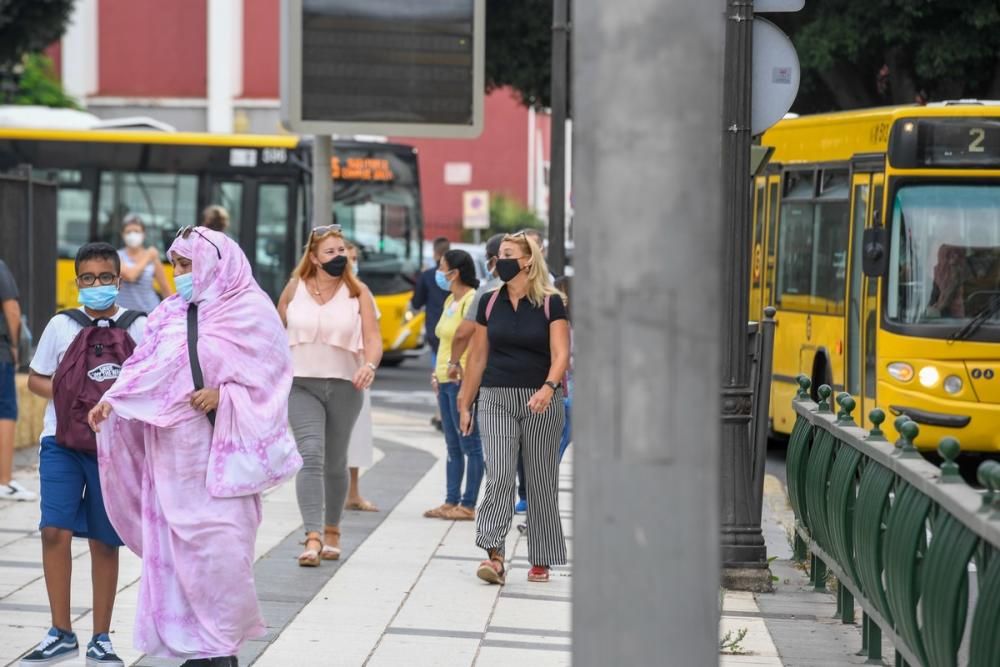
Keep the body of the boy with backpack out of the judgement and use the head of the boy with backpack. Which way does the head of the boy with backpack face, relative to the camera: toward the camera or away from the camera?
toward the camera

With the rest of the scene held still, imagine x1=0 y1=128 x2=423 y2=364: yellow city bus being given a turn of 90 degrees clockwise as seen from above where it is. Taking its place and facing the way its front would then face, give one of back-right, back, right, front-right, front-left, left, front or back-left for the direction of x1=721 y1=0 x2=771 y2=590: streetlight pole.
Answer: front-left

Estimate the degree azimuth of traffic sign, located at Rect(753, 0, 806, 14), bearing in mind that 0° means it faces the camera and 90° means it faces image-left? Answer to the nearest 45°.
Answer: approximately 180°

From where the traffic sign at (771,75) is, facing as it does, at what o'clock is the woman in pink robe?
The woman in pink robe is roughly at 7 o'clock from the traffic sign.

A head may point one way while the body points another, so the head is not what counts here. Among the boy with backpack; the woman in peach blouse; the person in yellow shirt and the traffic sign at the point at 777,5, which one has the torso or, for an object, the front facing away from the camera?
the traffic sign

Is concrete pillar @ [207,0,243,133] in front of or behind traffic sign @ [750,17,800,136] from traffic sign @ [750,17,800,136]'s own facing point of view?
in front

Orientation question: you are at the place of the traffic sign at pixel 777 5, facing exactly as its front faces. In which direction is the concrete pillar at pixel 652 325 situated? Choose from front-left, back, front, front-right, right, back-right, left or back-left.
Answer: back

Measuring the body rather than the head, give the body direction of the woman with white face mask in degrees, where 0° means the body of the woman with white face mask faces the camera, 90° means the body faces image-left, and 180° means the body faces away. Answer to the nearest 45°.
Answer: approximately 0°

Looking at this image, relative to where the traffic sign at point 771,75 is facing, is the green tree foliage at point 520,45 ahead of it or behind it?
ahead

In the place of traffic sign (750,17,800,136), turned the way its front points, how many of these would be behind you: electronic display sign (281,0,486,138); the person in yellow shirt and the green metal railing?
1

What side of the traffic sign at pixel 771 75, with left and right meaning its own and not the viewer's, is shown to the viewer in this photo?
back

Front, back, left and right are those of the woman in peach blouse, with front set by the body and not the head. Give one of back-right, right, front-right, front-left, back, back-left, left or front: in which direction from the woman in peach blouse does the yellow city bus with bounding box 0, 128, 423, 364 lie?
back

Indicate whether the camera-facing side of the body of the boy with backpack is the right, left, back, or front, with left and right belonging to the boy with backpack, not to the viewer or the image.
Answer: front

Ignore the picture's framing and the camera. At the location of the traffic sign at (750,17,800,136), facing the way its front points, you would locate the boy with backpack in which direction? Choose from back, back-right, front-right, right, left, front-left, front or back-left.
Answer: back-left
